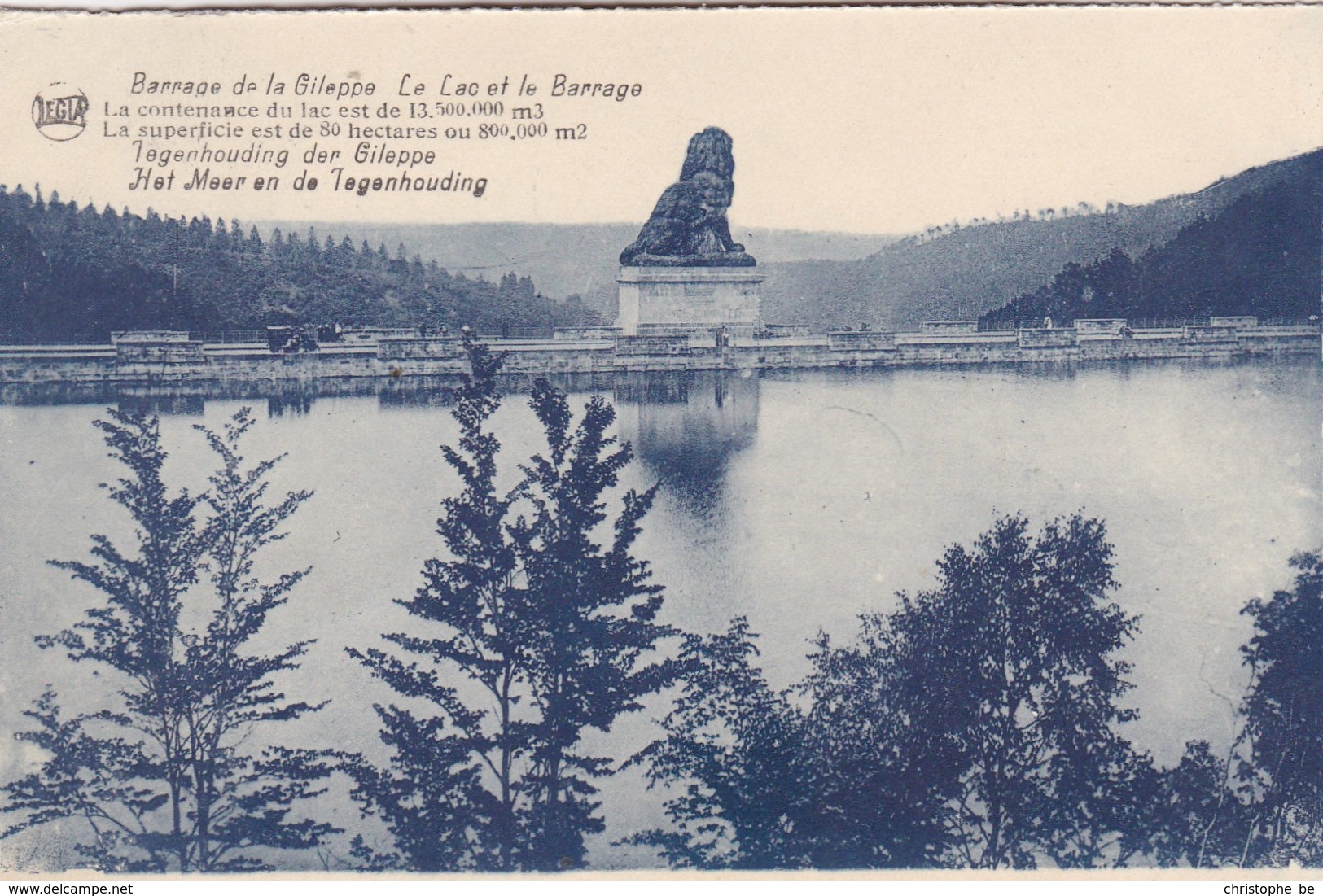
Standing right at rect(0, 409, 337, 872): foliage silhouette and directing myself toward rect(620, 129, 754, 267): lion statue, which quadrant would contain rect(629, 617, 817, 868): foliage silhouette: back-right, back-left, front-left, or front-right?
front-right

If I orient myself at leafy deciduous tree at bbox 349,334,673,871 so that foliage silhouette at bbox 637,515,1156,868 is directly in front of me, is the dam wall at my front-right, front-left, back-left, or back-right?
front-left

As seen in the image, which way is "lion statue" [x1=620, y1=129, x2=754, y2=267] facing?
to the viewer's right
